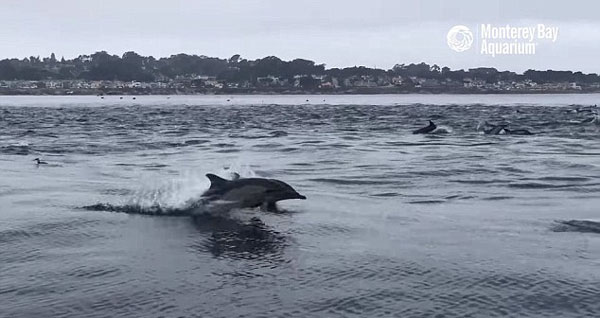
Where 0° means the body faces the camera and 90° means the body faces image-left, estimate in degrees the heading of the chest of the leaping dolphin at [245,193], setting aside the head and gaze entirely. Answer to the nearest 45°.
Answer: approximately 270°
